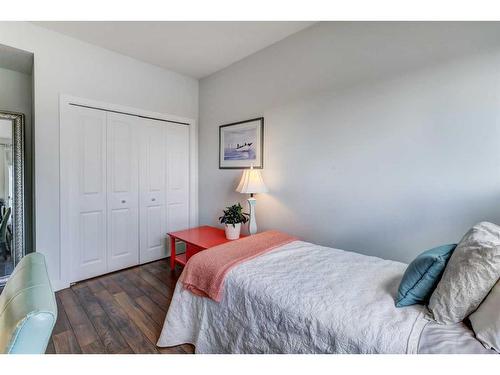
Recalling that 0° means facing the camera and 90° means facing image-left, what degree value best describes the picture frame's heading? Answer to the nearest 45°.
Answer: approximately 45°

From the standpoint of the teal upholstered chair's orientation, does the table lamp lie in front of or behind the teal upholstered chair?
behind

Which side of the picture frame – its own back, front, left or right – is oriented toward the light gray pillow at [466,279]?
left

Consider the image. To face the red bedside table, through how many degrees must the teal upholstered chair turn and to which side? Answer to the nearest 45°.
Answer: approximately 180°

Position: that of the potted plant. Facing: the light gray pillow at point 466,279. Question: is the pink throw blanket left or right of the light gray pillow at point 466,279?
right

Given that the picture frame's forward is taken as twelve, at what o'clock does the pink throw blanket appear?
The pink throw blanket is roughly at 11 o'clock from the picture frame.

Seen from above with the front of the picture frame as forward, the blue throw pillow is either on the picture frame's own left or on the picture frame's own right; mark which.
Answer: on the picture frame's own left
